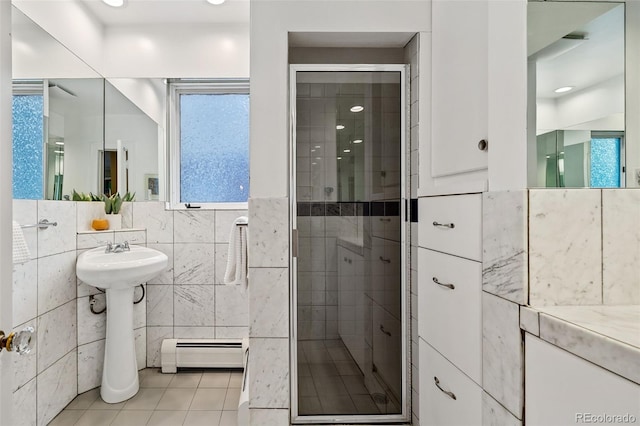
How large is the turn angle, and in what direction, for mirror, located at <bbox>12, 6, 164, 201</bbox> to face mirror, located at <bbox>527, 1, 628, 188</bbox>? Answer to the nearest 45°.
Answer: approximately 45° to its left

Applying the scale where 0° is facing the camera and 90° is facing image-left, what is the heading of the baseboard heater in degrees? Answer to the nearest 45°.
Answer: approximately 0°

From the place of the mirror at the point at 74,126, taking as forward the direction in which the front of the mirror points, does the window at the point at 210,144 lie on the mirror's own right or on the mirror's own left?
on the mirror's own left

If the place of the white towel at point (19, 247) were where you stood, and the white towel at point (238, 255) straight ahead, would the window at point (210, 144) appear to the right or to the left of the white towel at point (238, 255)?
left
